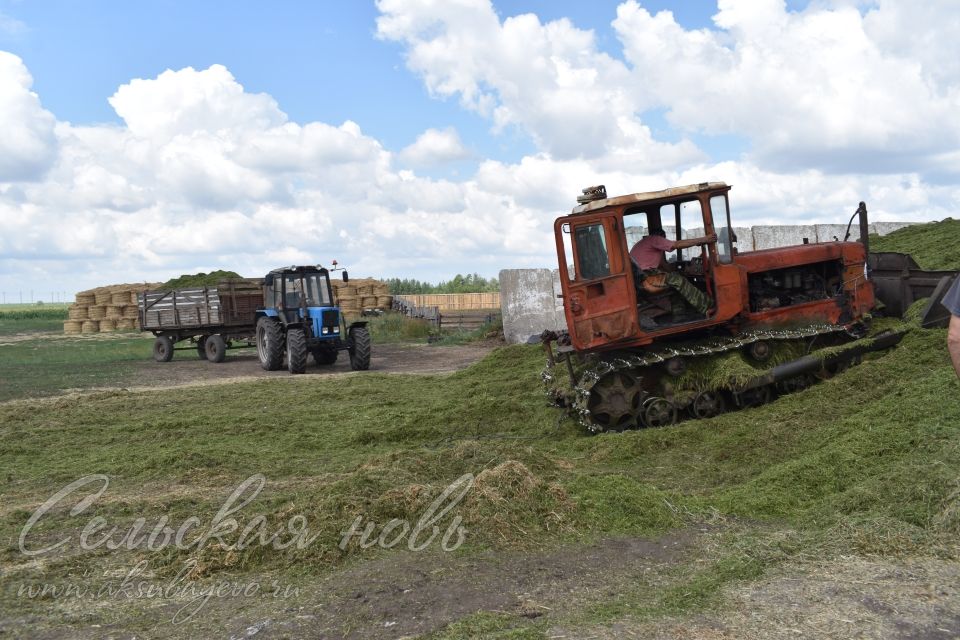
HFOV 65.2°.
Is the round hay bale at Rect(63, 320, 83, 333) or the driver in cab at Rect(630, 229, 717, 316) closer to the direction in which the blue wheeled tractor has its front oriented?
the driver in cab

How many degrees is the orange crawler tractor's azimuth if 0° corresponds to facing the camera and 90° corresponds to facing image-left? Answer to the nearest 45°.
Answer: approximately 270°

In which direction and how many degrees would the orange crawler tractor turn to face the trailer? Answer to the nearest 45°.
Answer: approximately 135° to its left

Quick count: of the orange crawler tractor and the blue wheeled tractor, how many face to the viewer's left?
0

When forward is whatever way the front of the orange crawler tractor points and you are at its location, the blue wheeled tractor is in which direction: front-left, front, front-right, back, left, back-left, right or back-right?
back-left

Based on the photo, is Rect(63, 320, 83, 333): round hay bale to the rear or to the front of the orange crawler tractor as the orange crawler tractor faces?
to the rear

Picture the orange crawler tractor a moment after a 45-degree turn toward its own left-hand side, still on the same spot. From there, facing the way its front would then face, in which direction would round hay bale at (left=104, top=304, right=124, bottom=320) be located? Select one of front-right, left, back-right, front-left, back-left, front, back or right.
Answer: left
